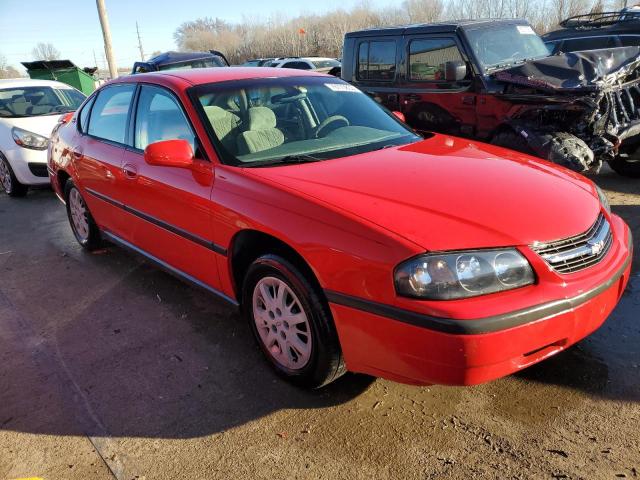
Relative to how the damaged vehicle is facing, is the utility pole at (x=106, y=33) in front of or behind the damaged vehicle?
behind

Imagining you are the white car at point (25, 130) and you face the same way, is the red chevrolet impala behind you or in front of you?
in front

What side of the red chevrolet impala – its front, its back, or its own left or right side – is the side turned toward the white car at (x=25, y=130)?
back

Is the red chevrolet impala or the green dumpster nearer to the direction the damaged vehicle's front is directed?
the red chevrolet impala

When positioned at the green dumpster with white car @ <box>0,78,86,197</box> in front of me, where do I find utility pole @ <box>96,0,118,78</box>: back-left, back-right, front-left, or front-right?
back-left

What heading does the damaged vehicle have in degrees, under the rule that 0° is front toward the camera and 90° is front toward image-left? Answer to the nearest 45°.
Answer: approximately 315°

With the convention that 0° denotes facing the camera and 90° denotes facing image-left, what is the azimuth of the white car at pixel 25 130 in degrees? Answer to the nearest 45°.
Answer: approximately 315°
